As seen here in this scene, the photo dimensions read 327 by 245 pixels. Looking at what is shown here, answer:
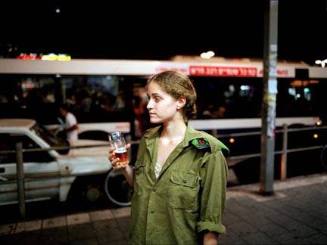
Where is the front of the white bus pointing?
to the viewer's right

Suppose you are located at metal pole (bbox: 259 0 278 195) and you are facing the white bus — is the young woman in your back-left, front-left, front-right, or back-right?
back-left

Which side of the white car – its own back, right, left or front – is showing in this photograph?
right

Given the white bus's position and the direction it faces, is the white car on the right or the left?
on its right

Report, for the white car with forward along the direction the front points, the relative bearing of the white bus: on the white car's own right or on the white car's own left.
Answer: on the white car's own left
